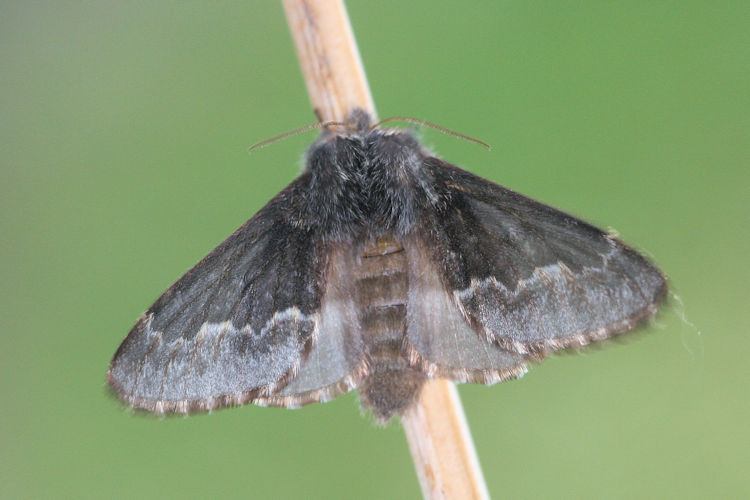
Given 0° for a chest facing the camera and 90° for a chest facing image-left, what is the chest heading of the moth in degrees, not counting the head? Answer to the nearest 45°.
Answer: approximately 180°
